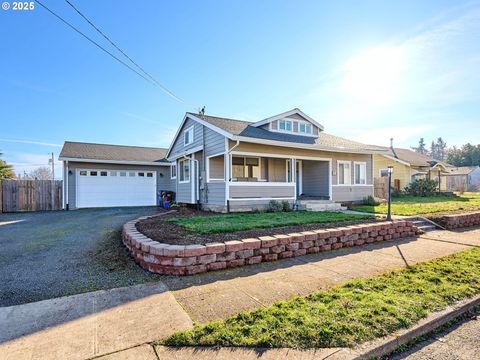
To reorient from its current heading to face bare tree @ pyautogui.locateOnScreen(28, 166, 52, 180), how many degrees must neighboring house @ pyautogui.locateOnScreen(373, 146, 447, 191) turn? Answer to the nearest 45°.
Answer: approximately 135° to its right

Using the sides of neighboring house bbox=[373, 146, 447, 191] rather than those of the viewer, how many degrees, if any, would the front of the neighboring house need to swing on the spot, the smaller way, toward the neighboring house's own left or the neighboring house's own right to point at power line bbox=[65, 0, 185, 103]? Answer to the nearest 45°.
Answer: approximately 45° to the neighboring house's own right

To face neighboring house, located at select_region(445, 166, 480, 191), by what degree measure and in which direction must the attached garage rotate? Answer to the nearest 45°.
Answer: approximately 90° to its left

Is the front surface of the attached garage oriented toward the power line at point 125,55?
yes

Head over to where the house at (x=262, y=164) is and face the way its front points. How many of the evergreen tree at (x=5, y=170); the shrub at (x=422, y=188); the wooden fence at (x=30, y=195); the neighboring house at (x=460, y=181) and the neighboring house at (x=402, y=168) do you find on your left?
3

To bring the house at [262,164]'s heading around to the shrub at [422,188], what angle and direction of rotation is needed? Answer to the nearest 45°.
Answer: approximately 90° to its left

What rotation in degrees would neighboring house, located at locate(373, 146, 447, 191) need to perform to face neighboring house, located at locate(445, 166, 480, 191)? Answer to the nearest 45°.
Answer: approximately 90° to its left

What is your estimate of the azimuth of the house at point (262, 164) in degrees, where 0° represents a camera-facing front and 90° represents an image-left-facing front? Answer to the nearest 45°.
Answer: approximately 315°

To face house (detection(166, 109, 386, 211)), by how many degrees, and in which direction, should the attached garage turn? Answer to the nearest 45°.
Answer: approximately 45° to its left

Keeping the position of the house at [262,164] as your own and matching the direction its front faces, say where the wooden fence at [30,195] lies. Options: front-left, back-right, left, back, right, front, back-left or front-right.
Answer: back-right

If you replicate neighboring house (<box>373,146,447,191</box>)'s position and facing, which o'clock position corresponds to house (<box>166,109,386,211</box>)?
The house is roughly at 2 o'clock from the neighboring house.
